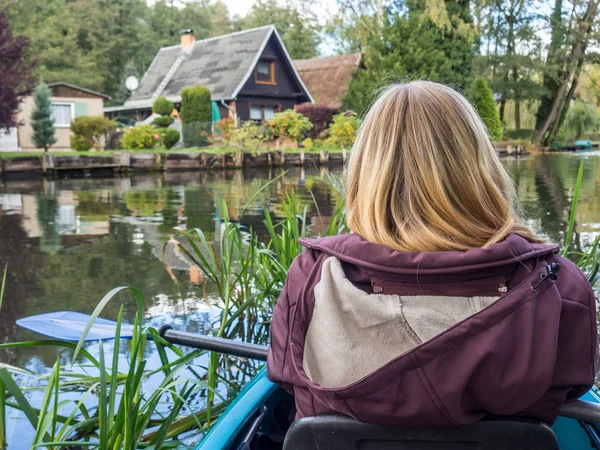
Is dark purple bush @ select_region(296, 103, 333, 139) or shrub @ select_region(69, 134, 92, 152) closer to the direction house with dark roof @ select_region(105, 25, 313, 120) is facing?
the dark purple bush

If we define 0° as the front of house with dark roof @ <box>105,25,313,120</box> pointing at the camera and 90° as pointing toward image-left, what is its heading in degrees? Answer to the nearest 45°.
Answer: approximately 315°

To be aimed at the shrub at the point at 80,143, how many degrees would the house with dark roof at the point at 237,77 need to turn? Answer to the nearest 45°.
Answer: approximately 90° to its right

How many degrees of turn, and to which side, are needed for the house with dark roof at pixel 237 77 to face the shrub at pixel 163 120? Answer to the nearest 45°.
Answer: approximately 90° to its right

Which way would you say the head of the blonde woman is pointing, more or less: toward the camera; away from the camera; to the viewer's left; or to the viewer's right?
away from the camera

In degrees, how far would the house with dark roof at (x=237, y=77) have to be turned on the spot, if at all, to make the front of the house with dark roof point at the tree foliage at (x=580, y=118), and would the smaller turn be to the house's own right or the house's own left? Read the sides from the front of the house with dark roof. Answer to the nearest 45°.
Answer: approximately 45° to the house's own left

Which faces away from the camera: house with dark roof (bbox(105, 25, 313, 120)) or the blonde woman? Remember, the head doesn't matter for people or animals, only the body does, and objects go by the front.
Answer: the blonde woman

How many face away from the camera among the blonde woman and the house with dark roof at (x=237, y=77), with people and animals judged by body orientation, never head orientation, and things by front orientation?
1

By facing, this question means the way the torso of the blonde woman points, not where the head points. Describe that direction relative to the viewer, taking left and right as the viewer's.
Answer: facing away from the viewer
